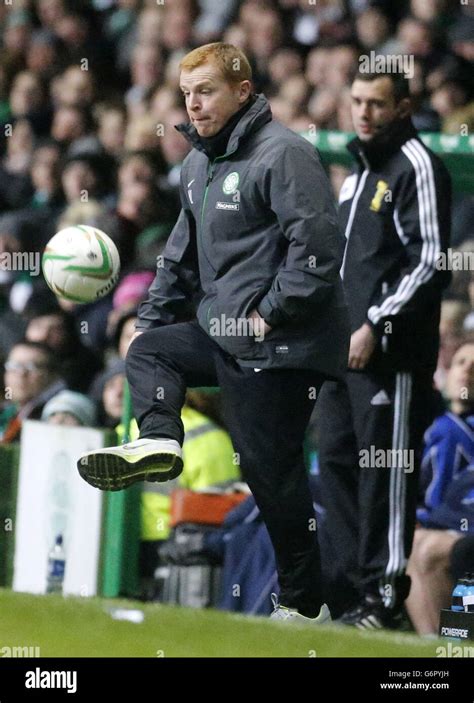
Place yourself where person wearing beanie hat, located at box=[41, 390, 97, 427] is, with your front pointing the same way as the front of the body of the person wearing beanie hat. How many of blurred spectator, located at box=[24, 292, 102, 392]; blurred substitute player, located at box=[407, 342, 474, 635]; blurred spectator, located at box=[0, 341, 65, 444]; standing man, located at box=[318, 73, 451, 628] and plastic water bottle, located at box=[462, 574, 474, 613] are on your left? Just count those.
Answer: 3

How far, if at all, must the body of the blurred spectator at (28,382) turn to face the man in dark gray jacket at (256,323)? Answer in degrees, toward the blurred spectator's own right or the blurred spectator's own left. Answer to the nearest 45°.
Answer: approximately 45° to the blurred spectator's own left

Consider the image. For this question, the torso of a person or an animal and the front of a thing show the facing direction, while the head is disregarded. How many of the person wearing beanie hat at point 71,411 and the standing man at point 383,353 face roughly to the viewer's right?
0

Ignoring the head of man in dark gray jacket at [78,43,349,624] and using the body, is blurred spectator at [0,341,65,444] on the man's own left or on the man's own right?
on the man's own right

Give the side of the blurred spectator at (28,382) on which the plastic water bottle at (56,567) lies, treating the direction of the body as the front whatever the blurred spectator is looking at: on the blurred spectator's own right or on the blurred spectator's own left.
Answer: on the blurred spectator's own left

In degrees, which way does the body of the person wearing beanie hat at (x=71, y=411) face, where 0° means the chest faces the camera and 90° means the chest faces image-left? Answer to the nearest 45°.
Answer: approximately 45°

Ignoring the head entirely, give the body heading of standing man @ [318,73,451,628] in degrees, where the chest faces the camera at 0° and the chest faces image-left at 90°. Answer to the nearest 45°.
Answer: approximately 45°

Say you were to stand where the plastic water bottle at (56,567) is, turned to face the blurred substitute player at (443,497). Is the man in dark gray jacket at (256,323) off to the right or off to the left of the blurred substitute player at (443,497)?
right

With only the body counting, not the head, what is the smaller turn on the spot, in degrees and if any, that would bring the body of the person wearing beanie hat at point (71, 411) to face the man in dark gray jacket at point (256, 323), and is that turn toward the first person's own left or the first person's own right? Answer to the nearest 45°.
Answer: approximately 45° to the first person's own left
